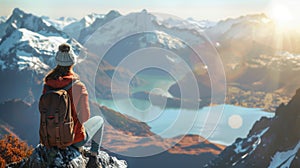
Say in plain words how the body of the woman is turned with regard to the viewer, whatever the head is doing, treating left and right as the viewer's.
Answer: facing away from the viewer and to the right of the viewer
